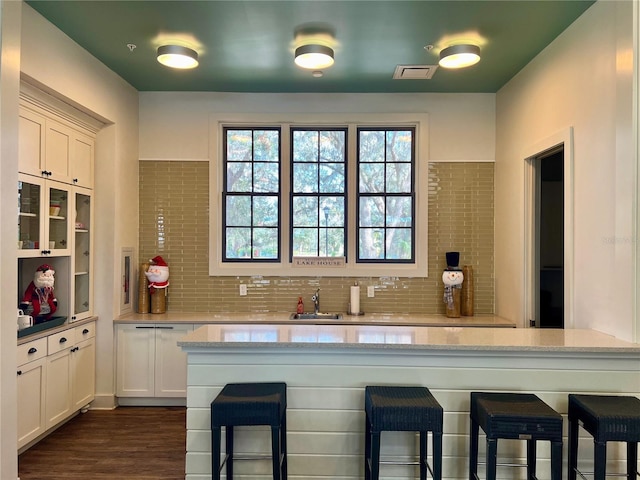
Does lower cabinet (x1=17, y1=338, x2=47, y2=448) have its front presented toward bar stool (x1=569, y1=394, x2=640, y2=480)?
yes

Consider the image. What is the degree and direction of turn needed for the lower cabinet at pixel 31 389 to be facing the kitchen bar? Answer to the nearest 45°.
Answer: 0° — it already faces it

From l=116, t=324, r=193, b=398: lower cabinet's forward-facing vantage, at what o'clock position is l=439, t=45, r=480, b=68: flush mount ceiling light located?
The flush mount ceiling light is roughly at 10 o'clock from the lower cabinet.

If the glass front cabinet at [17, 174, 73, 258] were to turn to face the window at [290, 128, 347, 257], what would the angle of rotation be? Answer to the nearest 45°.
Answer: approximately 45° to its left
